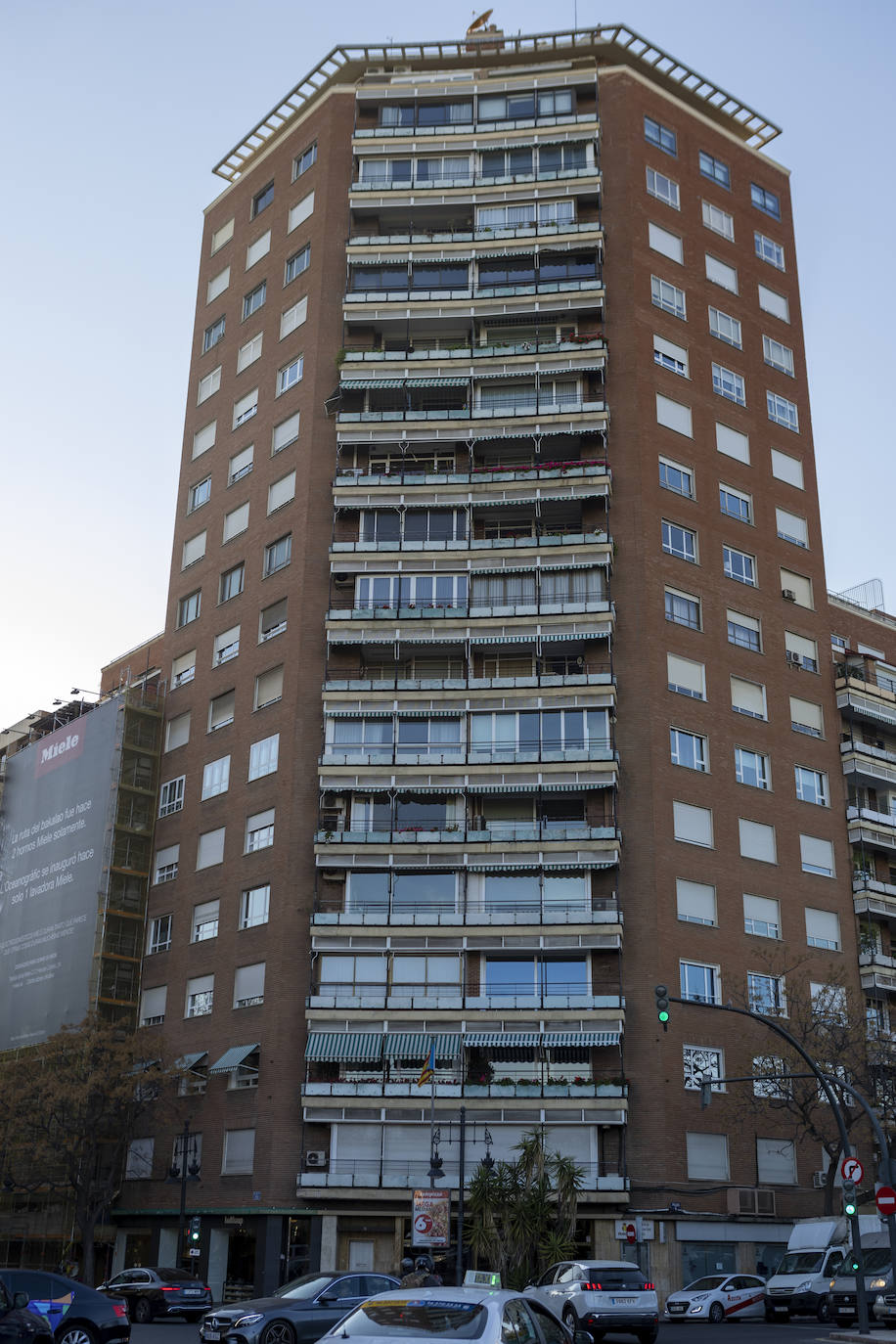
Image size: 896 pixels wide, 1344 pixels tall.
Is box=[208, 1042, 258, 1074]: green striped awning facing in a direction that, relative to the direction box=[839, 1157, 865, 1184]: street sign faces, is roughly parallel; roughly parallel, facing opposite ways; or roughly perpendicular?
roughly parallel

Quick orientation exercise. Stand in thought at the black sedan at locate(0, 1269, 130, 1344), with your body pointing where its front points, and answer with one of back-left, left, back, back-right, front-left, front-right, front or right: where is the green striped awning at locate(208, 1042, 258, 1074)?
right

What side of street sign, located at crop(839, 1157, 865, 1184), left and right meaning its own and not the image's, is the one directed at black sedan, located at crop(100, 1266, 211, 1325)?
right

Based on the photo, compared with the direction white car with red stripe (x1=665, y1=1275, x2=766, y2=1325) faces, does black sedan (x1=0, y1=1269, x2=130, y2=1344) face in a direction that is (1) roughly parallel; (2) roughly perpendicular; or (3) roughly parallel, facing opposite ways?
roughly parallel

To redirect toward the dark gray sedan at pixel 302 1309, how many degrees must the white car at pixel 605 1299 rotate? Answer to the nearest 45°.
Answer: approximately 90° to its left

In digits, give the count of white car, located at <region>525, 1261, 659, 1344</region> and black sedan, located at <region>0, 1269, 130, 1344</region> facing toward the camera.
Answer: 0

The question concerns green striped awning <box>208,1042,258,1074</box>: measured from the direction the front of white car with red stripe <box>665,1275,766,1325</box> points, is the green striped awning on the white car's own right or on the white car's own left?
on the white car's own right

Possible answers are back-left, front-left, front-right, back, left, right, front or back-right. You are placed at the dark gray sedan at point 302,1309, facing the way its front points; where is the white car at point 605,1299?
back

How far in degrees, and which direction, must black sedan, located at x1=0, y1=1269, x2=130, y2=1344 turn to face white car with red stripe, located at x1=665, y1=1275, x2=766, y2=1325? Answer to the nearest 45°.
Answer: approximately 135° to its right
